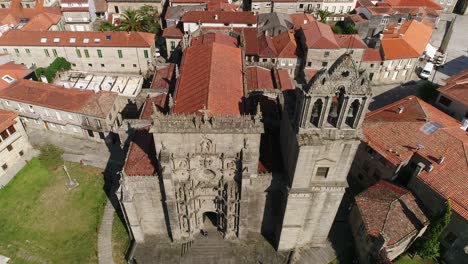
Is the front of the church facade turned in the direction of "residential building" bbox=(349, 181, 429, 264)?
no

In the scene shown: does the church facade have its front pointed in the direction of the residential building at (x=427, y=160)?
no

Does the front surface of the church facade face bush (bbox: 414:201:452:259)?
no

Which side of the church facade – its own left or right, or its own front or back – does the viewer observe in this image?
front
